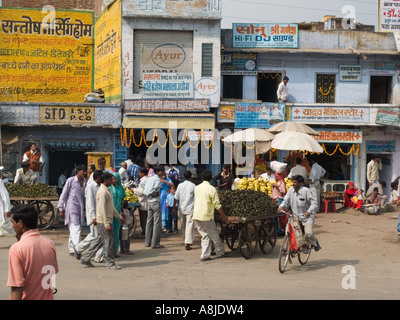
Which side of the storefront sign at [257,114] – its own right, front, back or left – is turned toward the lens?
front

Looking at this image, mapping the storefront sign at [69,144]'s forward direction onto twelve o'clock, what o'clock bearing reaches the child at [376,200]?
The child is roughly at 10 o'clock from the storefront sign.

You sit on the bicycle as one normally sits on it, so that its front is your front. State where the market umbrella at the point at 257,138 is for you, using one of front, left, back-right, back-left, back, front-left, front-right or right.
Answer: back-right

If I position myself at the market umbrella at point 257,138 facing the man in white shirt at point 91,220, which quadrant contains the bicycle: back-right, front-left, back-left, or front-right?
front-left

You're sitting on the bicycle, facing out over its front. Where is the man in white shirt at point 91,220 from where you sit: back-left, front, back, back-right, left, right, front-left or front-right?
front-right

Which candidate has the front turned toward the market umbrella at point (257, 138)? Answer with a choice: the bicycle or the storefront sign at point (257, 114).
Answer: the storefront sign

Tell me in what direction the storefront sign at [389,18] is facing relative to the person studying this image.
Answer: facing the viewer

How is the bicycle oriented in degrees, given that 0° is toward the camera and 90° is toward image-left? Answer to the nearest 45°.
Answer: approximately 45°

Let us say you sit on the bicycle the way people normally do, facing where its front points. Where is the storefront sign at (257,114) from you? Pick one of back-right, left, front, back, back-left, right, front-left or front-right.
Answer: back-right

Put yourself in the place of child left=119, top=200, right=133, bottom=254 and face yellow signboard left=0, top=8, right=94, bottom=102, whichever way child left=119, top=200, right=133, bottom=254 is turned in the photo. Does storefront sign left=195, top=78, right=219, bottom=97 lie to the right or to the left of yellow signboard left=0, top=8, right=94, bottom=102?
right

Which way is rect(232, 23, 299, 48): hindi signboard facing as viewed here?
toward the camera

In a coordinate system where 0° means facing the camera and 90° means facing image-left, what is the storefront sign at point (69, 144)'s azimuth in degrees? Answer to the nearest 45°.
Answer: approximately 0°

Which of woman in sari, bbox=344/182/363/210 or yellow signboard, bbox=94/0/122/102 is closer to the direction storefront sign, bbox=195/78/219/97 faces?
the woman in sari

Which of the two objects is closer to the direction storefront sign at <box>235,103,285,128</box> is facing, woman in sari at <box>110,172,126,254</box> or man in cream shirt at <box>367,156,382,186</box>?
the woman in sari
